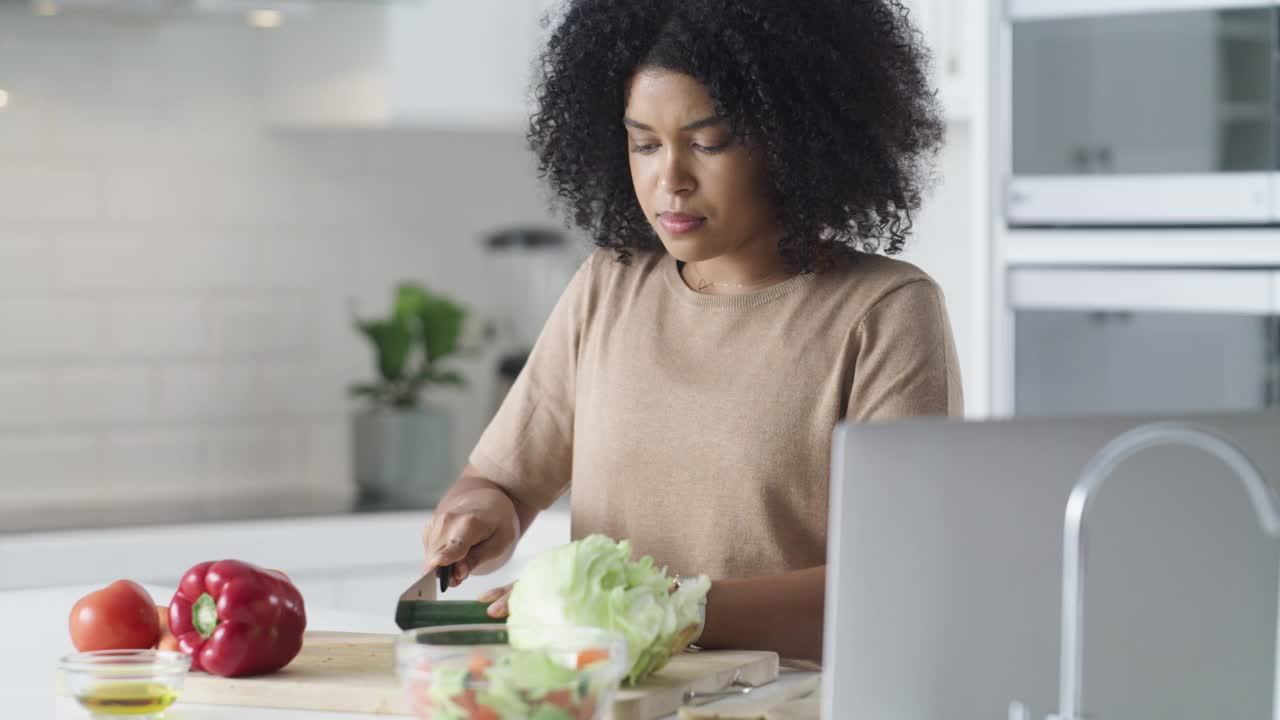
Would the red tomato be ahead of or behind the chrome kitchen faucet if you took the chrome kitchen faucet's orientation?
behind

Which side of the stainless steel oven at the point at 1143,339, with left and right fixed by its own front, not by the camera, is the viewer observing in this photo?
front

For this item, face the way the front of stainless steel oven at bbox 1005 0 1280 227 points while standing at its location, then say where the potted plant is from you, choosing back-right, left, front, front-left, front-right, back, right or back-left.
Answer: right

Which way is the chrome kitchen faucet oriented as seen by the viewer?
to the viewer's right

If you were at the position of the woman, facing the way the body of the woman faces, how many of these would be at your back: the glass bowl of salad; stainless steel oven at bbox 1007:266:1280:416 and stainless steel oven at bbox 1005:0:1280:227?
2

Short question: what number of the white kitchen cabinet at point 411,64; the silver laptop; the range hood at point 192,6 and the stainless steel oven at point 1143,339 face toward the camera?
3

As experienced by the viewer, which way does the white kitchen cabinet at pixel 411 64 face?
facing the viewer

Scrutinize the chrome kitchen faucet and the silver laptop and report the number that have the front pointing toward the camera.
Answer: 0

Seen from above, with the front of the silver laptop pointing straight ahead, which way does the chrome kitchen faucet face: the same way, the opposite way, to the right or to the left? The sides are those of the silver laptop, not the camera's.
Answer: to the right

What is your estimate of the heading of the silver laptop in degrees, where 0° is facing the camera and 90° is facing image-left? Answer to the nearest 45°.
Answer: approximately 180°

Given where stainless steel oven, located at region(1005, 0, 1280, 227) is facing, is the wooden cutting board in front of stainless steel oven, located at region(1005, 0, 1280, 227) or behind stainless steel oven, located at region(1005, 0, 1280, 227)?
in front

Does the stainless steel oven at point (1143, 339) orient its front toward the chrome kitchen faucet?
yes

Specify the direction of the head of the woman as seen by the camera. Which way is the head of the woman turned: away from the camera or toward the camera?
toward the camera

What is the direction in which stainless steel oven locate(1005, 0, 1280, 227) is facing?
toward the camera

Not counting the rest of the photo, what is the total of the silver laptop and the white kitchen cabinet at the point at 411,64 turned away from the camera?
1

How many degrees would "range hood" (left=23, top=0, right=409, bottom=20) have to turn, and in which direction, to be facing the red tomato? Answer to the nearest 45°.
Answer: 0° — it already faces it

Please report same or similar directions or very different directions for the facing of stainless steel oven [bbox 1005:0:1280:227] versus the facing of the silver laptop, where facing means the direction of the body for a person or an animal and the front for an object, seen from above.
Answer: very different directions

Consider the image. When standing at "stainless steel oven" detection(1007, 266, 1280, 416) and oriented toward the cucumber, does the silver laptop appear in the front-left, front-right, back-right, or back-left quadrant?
front-left

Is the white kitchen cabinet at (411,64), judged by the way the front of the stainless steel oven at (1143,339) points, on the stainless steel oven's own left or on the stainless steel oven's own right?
on the stainless steel oven's own right

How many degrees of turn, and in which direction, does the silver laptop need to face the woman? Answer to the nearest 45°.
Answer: approximately 45° to its left
